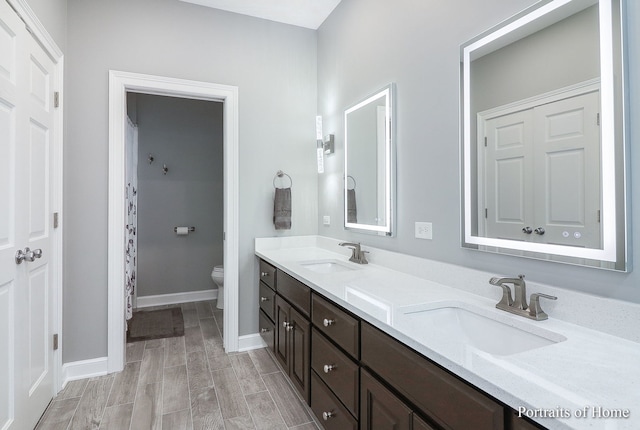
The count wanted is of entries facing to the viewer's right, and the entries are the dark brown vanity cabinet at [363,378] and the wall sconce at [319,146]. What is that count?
0

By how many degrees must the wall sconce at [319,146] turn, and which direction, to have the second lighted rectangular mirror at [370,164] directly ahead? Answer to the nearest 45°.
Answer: approximately 90° to its left

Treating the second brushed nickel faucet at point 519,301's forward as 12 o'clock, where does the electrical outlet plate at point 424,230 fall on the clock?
The electrical outlet plate is roughly at 3 o'clock from the second brushed nickel faucet.

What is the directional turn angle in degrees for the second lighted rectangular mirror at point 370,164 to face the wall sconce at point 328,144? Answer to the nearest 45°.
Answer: approximately 90° to its right

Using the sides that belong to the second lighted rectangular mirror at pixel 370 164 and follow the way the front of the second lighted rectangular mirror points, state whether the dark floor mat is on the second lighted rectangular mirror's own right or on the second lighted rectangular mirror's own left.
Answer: on the second lighted rectangular mirror's own right

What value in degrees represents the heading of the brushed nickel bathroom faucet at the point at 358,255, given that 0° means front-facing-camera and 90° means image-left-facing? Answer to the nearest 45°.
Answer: approximately 45°

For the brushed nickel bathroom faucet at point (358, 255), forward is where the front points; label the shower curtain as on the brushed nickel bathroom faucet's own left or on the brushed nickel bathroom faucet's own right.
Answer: on the brushed nickel bathroom faucet's own right

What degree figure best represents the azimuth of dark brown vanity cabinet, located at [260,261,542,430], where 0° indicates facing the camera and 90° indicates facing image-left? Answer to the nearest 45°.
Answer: approximately 45°

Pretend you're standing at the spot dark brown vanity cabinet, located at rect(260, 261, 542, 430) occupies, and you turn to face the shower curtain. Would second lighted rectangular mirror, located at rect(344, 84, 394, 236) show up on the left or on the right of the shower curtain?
right

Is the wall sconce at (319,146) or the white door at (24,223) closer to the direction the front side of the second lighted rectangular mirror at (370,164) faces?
the white door

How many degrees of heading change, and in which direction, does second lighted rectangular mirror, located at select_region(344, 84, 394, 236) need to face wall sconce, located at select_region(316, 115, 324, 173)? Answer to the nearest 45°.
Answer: approximately 90° to its right

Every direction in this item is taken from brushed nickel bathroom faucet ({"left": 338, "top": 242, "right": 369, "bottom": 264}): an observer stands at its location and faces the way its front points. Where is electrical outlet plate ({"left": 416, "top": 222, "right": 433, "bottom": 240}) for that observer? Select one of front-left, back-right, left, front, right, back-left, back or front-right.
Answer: left

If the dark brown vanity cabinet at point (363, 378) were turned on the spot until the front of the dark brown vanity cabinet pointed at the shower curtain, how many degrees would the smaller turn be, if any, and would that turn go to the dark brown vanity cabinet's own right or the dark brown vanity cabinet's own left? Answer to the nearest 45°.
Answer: approximately 90° to the dark brown vanity cabinet's own right

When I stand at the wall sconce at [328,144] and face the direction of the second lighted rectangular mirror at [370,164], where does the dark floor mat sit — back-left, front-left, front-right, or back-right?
back-right
